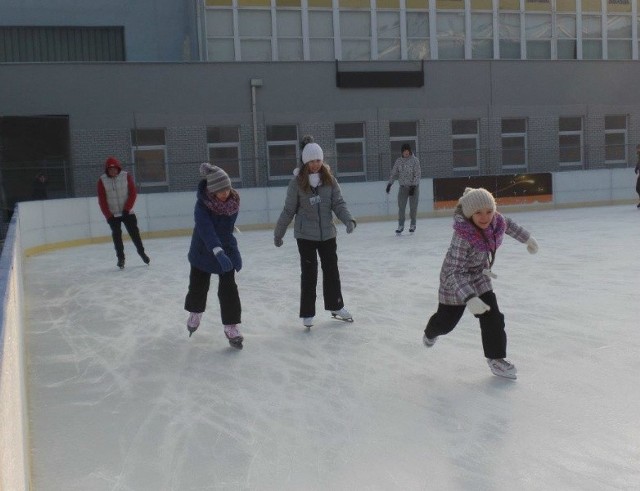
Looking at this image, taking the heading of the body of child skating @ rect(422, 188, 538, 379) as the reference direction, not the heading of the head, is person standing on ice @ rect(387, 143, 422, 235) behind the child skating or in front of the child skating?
behind

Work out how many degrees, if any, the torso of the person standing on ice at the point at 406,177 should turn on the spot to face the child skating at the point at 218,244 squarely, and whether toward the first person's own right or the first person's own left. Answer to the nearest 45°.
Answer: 0° — they already face them

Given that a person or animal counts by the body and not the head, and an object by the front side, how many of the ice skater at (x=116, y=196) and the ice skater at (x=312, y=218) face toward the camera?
2

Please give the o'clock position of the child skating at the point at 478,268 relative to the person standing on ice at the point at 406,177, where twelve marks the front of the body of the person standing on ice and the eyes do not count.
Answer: The child skating is roughly at 12 o'clock from the person standing on ice.

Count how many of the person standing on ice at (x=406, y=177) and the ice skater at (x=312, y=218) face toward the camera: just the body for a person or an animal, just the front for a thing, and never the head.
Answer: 2

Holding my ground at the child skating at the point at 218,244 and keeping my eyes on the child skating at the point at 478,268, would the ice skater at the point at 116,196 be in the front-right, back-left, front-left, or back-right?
back-left
